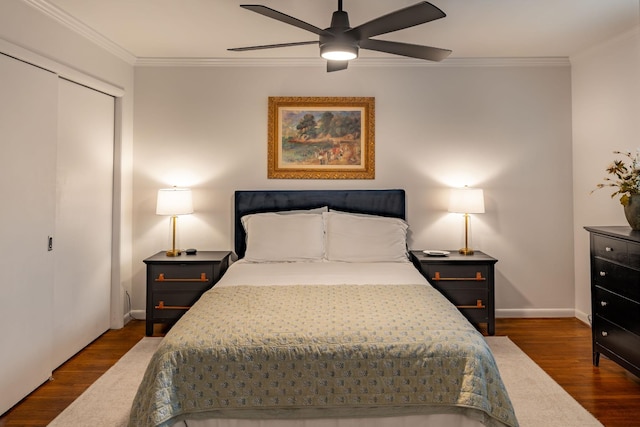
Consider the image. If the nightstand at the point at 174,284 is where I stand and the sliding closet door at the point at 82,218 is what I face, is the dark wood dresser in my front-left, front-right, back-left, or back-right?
back-left

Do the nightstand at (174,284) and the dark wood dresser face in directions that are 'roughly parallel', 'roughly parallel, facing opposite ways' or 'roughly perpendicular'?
roughly perpendicular

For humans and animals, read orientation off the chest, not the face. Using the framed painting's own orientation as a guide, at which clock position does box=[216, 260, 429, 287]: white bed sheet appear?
The white bed sheet is roughly at 12 o'clock from the framed painting.

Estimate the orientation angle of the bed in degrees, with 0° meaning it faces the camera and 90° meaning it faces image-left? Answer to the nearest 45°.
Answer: approximately 0°

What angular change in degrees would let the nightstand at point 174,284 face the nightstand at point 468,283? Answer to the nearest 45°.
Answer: approximately 90° to its left

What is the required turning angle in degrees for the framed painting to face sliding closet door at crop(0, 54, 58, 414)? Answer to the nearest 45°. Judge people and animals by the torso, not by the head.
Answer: approximately 45° to its right

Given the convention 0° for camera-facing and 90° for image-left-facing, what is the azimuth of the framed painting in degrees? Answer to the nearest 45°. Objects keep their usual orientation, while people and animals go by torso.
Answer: approximately 0°

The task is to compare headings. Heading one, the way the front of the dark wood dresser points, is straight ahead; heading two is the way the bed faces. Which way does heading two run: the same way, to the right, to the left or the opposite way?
to the left

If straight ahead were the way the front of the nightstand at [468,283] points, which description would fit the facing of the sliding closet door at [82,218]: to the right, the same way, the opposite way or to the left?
to the left

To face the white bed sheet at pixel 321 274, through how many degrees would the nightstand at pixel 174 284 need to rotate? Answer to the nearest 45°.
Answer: approximately 45° to its left
